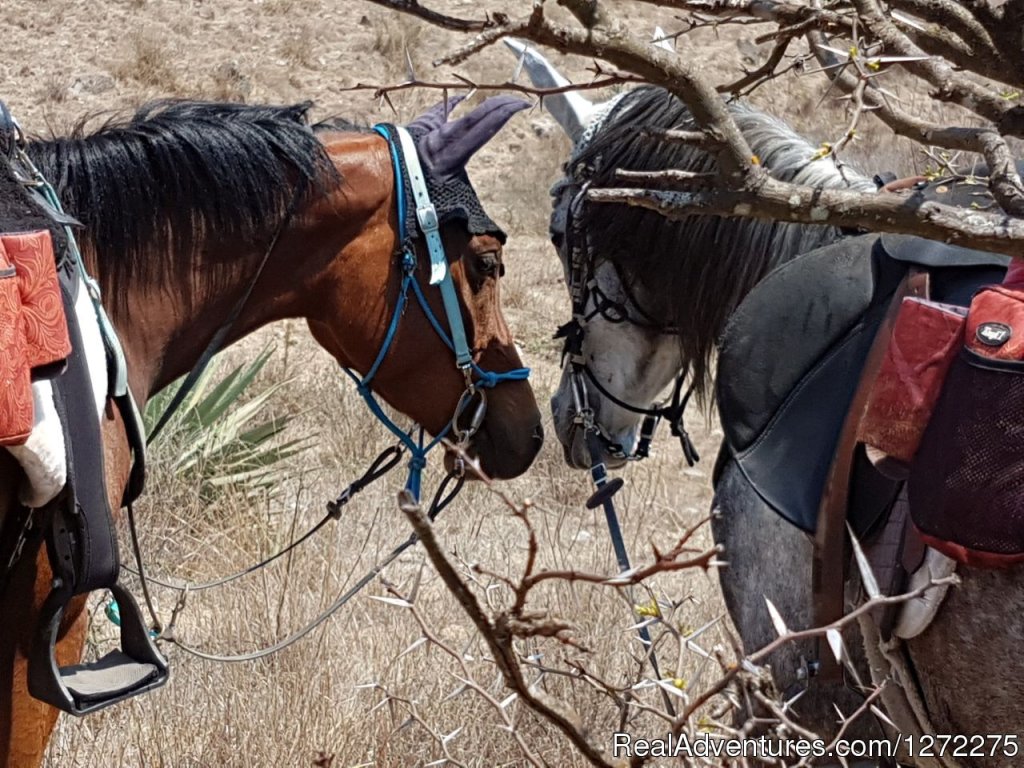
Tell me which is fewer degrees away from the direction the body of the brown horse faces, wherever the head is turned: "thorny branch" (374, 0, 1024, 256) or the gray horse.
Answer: the gray horse

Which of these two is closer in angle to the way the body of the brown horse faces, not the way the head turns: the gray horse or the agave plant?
the gray horse

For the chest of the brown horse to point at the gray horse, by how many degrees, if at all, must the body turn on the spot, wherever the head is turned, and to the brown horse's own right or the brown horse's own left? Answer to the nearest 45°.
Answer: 0° — it already faces it

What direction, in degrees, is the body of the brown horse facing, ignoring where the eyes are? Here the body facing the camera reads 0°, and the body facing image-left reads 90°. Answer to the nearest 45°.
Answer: approximately 270°

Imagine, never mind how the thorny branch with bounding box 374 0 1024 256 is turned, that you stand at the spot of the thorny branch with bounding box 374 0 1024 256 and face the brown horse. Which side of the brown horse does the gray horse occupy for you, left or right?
right
